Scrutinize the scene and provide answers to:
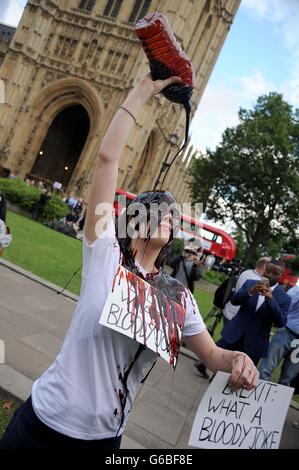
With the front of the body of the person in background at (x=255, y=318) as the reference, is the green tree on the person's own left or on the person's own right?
on the person's own right

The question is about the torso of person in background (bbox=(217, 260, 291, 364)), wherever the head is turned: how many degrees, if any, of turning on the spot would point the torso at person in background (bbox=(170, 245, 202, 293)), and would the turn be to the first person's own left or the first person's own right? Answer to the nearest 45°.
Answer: approximately 90° to the first person's own right

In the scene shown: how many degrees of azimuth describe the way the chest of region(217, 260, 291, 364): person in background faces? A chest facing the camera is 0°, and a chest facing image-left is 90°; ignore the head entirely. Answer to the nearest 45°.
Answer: approximately 45°

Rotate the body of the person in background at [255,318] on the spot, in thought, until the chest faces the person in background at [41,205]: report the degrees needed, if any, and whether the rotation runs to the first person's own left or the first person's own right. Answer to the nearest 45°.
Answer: approximately 90° to the first person's own right
